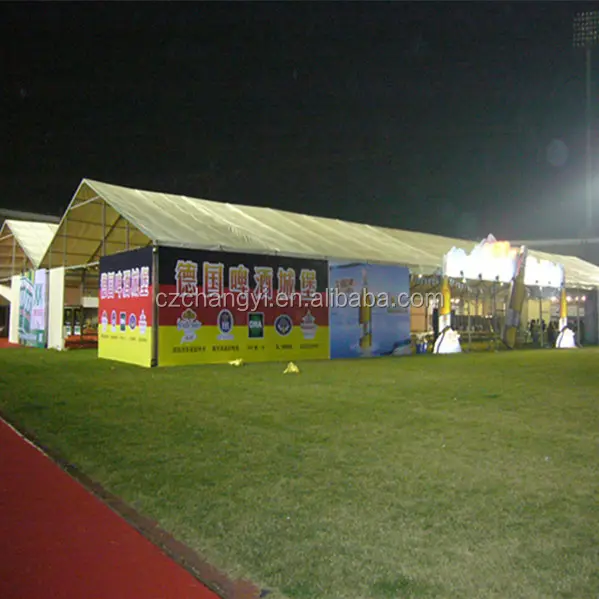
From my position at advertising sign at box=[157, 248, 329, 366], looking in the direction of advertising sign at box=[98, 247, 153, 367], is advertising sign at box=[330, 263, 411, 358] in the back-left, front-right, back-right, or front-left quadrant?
back-right

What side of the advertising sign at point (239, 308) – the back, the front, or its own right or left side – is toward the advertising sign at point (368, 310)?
left

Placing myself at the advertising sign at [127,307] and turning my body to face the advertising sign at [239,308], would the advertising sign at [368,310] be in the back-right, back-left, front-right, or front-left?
front-left

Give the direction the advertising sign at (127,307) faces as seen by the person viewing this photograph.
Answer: facing the viewer and to the left of the viewer

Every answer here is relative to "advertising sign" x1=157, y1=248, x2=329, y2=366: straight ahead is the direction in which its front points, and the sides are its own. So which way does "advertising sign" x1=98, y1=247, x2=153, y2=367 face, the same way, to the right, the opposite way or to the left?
to the right

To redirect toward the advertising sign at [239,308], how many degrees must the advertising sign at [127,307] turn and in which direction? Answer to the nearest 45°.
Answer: approximately 135° to its left

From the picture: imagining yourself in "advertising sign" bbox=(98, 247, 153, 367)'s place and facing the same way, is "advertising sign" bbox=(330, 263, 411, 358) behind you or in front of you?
behind

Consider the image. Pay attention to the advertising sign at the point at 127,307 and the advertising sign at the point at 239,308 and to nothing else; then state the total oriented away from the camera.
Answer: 0

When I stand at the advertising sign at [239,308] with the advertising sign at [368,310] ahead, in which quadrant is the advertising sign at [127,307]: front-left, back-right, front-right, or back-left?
back-left
